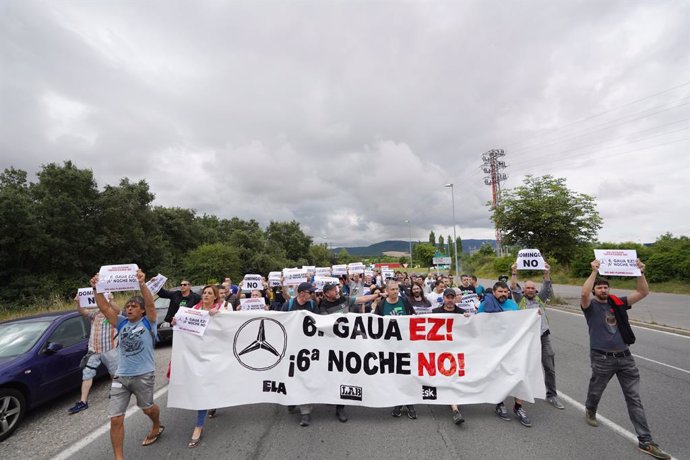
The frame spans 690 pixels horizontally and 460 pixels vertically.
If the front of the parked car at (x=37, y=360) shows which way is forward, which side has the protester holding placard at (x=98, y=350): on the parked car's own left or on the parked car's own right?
on the parked car's own left

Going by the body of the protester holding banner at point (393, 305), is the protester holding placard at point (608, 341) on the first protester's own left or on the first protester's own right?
on the first protester's own left

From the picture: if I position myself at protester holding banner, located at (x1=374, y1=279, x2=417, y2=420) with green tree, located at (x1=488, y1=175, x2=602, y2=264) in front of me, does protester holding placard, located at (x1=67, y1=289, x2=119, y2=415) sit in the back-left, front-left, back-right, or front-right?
back-left

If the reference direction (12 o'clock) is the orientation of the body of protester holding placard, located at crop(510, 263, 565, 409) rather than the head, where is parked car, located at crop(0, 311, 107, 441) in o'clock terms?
The parked car is roughly at 2 o'clock from the protester holding placard.

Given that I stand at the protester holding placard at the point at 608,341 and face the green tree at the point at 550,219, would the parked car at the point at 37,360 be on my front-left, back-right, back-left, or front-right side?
back-left

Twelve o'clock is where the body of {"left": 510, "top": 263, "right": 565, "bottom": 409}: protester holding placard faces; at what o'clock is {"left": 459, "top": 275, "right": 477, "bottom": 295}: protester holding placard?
{"left": 459, "top": 275, "right": 477, "bottom": 295}: protester holding placard is roughly at 5 o'clock from {"left": 510, "top": 263, "right": 565, "bottom": 409}: protester holding placard.

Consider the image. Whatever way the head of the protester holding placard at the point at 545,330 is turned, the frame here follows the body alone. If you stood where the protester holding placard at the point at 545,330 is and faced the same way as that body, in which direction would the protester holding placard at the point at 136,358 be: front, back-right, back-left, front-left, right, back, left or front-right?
front-right

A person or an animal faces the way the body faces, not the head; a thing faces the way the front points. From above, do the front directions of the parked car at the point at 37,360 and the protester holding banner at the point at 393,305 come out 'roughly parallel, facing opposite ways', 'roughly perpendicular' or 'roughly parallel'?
roughly parallel

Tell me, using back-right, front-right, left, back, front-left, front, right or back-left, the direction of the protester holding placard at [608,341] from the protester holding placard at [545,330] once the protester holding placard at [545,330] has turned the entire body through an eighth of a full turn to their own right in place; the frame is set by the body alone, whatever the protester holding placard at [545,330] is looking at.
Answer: left

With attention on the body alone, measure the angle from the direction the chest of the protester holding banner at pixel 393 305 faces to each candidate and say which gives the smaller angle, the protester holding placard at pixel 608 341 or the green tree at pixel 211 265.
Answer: the protester holding placard

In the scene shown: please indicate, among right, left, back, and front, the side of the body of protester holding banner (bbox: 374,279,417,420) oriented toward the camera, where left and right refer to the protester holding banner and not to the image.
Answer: front

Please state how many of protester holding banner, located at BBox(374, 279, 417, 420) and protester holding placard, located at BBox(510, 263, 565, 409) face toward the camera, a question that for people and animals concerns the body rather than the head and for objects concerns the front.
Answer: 2

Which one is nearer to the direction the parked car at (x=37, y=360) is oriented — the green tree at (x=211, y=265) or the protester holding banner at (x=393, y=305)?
the protester holding banner

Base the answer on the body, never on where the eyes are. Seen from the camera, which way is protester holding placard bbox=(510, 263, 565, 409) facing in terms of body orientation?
toward the camera

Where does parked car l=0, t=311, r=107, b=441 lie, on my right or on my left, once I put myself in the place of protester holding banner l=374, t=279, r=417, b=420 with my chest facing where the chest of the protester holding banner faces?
on my right
